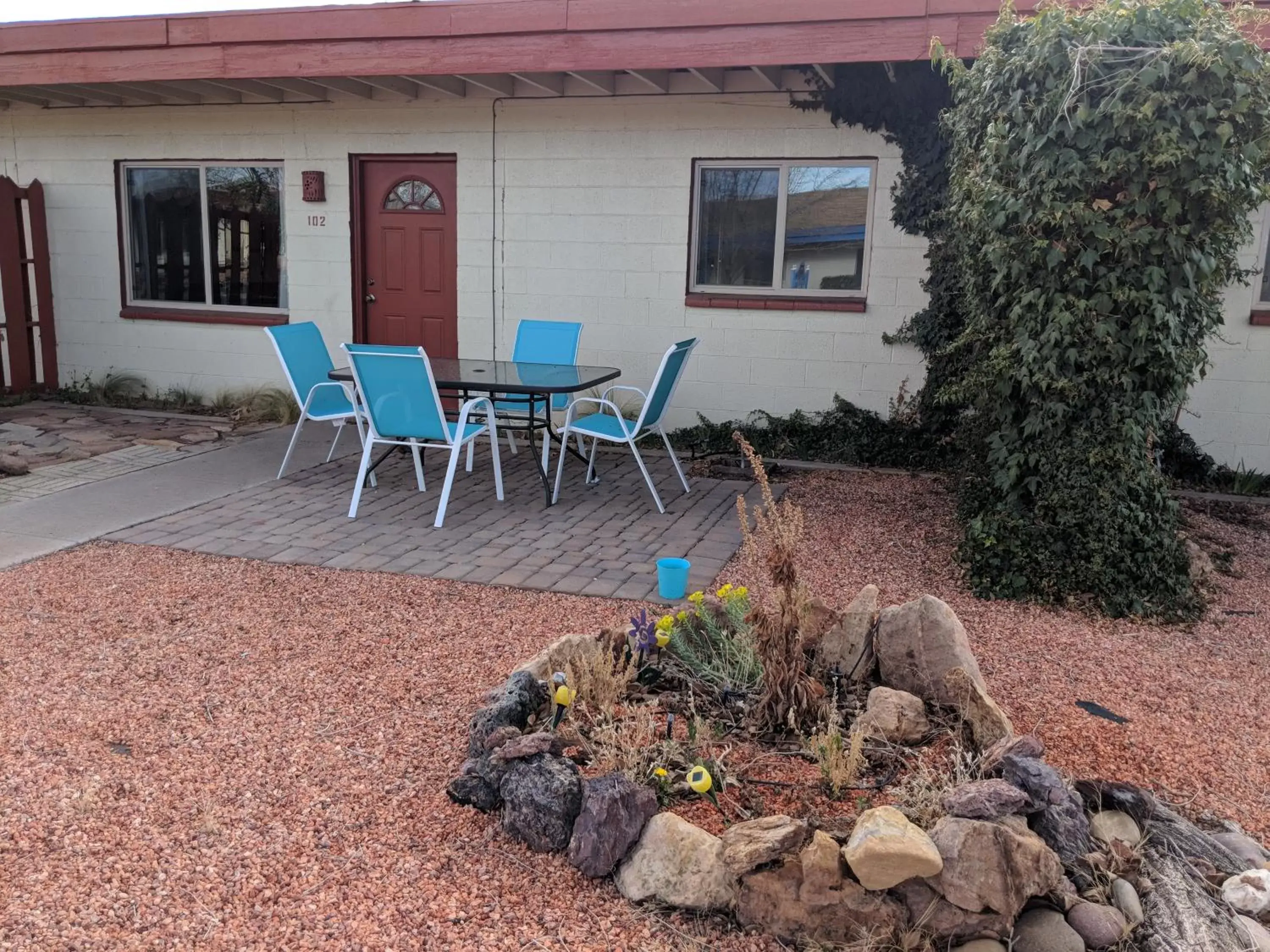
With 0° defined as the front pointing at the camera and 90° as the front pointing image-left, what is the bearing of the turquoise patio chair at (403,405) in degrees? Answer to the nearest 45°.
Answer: approximately 225°

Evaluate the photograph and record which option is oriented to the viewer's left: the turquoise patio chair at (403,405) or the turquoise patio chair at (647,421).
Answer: the turquoise patio chair at (647,421)

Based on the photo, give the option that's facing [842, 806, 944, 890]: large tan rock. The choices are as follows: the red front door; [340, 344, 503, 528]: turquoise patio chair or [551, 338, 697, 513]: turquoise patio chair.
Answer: the red front door

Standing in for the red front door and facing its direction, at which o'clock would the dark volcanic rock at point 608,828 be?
The dark volcanic rock is roughly at 12 o'clock from the red front door.

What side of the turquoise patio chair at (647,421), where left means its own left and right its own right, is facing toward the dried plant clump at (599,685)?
left

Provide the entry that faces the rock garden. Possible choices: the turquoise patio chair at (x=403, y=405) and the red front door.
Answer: the red front door

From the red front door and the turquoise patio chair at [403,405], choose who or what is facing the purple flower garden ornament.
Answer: the red front door

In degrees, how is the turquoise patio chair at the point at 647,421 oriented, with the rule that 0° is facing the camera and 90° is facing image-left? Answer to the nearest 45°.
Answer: approximately 90°

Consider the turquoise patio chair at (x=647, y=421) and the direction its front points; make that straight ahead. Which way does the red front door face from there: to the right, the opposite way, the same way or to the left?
to the left

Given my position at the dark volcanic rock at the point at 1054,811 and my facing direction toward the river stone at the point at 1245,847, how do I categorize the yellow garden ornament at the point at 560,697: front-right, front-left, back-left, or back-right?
back-left

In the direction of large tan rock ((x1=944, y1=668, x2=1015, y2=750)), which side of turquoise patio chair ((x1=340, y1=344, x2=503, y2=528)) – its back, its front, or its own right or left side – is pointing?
right
